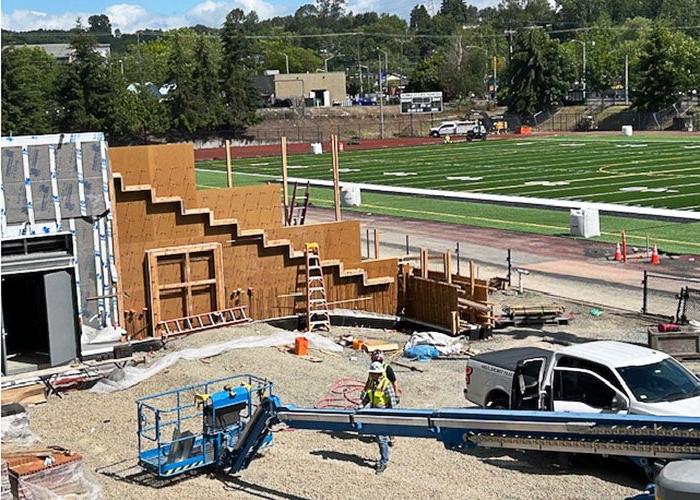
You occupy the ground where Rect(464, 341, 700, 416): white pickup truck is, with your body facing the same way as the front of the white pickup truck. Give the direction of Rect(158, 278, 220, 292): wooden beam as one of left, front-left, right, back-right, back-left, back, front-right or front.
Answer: back

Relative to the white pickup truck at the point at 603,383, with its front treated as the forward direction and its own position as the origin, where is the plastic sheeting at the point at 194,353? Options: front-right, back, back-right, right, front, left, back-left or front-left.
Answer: back

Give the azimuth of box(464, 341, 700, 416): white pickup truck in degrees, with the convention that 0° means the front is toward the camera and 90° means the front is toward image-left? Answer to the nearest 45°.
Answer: approximately 315°

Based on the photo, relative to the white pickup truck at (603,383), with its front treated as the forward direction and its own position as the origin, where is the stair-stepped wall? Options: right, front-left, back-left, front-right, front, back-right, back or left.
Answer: back

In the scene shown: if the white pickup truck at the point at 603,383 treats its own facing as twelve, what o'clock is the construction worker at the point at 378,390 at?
The construction worker is roughly at 4 o'clock from the white pickup truck.

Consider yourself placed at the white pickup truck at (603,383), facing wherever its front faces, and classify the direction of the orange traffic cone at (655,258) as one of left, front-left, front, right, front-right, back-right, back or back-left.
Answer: back-left

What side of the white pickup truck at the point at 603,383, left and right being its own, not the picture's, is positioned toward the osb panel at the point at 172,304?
back

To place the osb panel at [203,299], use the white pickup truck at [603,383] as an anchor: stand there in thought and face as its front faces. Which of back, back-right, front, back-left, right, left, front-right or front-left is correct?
back

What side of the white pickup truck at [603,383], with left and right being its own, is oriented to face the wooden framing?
back

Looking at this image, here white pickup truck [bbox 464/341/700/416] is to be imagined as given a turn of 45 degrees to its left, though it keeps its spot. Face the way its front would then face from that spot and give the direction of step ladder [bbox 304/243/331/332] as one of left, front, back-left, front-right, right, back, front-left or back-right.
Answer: back-left
